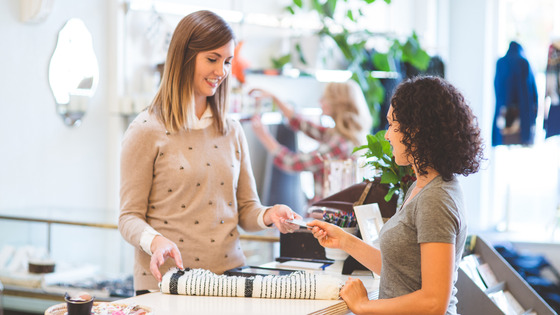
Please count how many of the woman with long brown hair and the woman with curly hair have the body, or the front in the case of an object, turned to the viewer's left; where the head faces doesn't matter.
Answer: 1

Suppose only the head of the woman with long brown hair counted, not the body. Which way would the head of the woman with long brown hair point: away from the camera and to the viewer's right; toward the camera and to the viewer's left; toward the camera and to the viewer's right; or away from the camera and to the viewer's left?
toward the camera and to the viewer's right

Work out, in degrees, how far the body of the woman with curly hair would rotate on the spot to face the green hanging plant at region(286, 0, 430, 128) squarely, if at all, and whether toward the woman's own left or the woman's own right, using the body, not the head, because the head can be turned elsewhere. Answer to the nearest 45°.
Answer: approximately 90° to the woman's own right

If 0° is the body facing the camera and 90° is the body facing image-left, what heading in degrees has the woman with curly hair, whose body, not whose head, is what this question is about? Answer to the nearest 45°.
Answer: approximately 90°

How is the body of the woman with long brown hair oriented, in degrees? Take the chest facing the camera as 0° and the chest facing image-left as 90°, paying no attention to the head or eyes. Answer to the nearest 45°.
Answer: approximately 315°

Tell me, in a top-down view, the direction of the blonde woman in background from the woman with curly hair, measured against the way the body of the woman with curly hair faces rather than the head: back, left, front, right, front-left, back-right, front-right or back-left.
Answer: right

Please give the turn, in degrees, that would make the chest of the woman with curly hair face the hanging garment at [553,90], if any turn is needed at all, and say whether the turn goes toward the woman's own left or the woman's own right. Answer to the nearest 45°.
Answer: approximately 90° to the woman's own right

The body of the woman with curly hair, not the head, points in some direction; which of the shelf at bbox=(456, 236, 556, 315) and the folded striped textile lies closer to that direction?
the folded striped textile

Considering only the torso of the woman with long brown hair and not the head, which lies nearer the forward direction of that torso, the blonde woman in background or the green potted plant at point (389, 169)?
the green potted plant

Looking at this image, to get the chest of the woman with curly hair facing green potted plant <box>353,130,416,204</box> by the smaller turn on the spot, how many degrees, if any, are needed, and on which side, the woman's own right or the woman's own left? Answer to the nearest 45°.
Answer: approximately 90° to the woman's own right

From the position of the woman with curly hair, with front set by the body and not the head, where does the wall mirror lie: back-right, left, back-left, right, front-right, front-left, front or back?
front-right

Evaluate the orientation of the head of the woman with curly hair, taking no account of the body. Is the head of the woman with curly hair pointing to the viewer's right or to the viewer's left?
to the viewer's left

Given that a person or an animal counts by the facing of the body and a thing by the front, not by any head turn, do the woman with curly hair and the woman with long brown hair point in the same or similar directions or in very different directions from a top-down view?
very different directions

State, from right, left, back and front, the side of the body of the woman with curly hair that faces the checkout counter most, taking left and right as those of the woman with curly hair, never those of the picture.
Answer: front
